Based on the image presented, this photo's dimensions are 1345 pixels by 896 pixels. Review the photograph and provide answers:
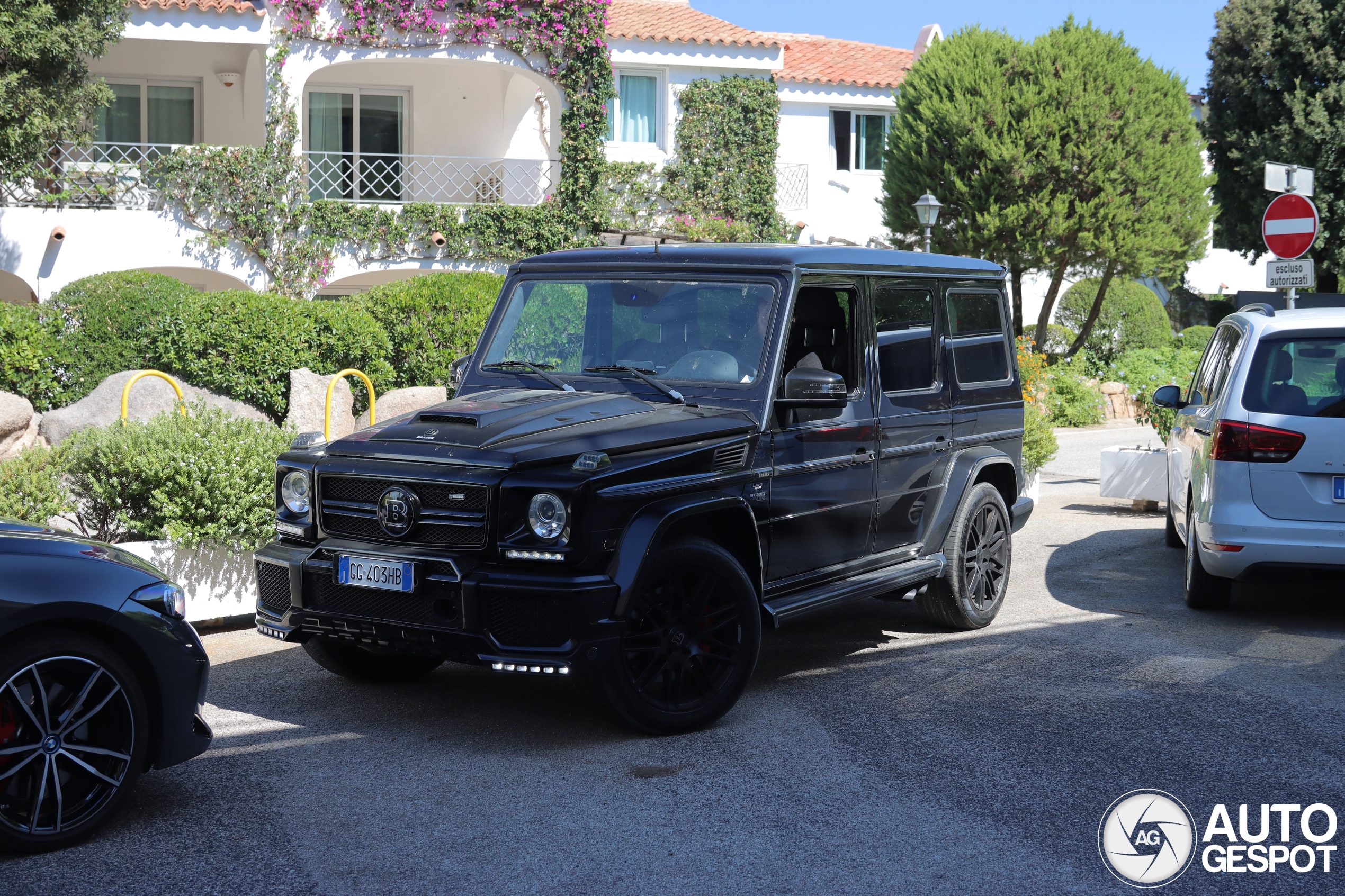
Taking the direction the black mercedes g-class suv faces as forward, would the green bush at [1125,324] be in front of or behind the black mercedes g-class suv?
behind

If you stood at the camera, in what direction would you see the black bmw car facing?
facing to the right of the viewer

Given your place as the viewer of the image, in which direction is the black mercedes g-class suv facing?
facing the viewer and to the left of the viewer

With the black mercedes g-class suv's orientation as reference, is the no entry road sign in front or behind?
behind

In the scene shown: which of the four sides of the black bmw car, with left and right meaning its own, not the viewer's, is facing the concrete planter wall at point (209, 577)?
left

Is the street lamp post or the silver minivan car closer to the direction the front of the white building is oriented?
the silver minivan car

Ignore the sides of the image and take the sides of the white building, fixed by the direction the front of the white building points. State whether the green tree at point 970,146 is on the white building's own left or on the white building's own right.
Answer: on the white building's own left

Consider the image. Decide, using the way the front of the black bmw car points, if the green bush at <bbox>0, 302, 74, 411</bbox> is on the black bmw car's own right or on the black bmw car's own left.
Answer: on the black bmw car's own left

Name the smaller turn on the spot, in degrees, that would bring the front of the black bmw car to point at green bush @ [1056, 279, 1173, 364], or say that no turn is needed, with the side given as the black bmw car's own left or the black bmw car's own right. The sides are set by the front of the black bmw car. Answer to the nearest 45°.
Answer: approximately 45° to the black bmw car's own left

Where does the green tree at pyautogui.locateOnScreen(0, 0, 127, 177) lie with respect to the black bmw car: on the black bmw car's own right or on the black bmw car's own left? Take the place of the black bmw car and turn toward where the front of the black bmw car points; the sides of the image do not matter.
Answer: on the black bmw car's own left

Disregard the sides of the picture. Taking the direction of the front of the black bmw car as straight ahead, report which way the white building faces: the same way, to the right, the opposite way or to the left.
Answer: to the right

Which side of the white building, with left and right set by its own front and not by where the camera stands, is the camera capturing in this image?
front

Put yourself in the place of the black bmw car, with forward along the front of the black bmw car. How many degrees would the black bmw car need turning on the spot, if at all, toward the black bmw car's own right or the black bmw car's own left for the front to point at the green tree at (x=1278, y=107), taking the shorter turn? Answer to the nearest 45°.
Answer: approximately 45° to the black bmw car's own left

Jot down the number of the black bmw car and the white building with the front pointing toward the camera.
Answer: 1

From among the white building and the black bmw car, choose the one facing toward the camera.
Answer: the white building

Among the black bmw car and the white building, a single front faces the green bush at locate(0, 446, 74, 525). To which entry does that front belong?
the white building
